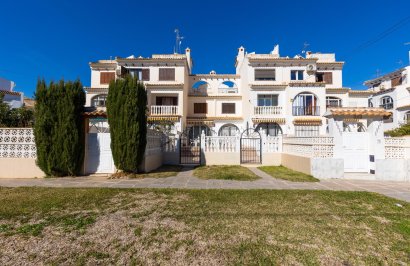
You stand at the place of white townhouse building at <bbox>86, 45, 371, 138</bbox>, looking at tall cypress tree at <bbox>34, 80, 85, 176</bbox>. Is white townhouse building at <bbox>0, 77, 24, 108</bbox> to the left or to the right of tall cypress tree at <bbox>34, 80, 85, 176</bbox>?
right

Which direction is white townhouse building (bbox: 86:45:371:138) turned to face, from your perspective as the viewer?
facing the viewer

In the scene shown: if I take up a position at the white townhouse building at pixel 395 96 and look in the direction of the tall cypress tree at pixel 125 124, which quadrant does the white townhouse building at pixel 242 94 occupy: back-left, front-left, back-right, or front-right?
front-right

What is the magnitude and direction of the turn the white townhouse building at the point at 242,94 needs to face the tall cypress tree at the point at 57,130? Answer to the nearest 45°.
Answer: approximately 45° to its right

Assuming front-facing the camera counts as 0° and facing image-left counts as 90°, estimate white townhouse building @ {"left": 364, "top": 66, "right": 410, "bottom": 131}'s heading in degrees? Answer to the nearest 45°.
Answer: approximately 45°

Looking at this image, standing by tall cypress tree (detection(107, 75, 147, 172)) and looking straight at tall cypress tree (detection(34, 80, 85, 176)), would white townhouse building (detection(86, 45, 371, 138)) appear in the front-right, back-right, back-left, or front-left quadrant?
back-right

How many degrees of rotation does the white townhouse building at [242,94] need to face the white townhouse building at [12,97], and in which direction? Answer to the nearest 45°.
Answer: approximately 90° to its right

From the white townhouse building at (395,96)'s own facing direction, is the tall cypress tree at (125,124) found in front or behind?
in front

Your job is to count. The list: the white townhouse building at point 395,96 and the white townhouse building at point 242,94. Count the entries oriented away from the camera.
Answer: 0

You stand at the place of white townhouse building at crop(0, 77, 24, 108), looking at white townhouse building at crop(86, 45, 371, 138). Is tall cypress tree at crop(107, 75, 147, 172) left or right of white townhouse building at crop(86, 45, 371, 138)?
right

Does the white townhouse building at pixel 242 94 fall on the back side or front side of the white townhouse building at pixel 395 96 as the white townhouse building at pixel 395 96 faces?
on the front side

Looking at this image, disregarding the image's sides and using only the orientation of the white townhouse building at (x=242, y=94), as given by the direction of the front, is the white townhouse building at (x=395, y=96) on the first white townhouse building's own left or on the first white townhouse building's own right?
on the first white townhouse building's own left

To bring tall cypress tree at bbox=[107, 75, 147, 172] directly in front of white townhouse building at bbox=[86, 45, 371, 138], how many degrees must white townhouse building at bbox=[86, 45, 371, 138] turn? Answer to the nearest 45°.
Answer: approximately 45° to its right

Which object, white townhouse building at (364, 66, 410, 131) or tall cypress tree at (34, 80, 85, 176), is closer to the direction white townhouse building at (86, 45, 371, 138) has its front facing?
the tall cypress tree
